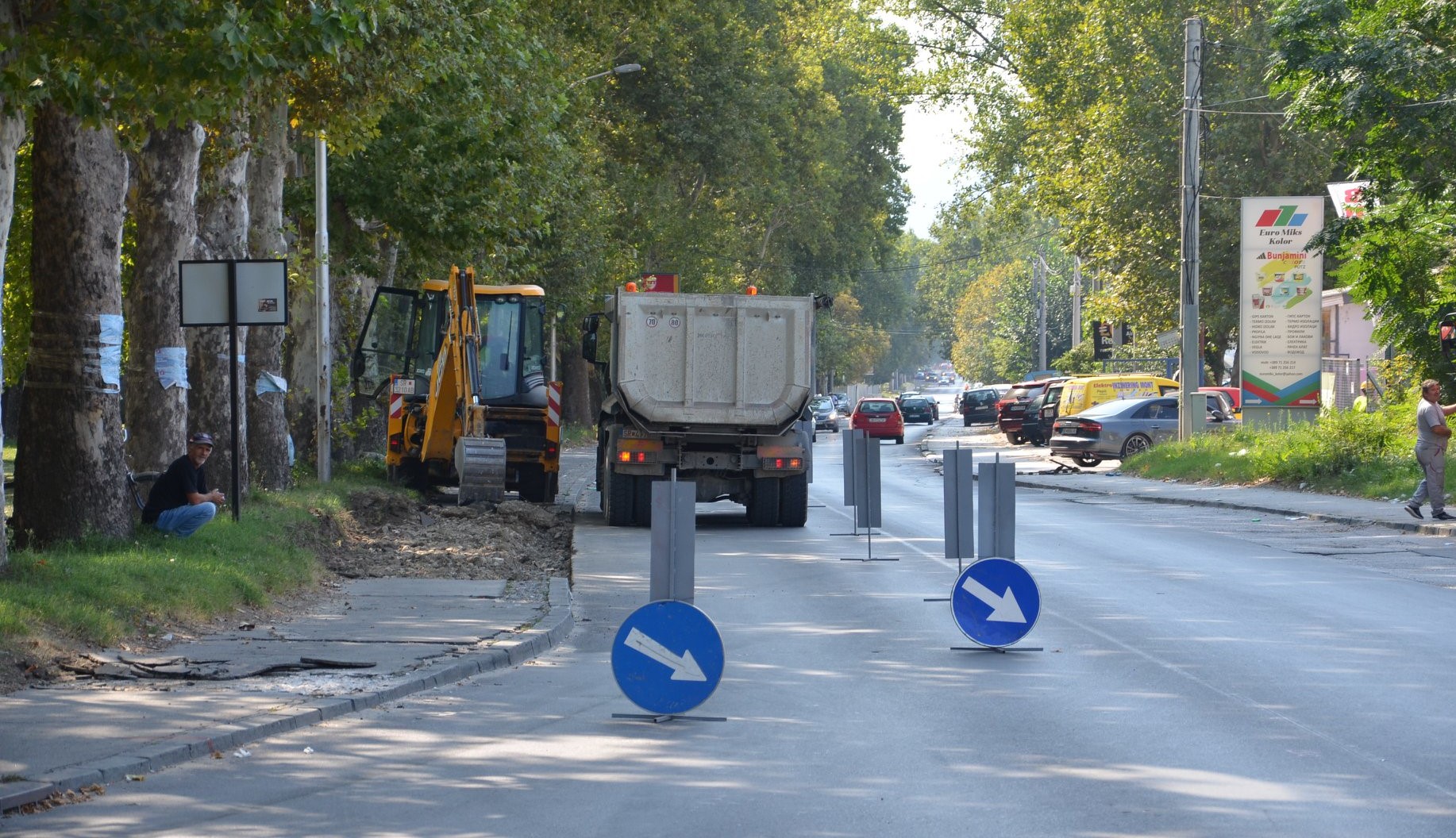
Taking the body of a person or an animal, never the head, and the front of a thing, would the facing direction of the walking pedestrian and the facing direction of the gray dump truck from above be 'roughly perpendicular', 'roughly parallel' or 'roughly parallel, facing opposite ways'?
roughly perpendicular

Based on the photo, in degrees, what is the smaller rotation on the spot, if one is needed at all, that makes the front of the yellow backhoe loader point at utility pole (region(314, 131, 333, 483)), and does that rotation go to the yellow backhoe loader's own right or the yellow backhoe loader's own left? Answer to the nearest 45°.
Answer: approximately 90° to the yellow backhoe loader's own left

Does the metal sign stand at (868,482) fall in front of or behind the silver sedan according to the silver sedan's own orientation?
behind

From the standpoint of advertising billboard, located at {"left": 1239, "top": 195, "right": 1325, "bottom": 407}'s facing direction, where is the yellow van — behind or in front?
behind

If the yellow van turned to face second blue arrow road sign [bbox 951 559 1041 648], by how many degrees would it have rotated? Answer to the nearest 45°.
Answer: approximately 135° to its right

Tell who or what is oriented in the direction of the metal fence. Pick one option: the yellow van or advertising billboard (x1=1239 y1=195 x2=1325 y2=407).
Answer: the yellow van

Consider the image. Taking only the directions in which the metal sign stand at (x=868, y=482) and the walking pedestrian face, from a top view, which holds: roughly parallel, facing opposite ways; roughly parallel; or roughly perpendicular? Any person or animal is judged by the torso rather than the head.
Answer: roughly perpendicular

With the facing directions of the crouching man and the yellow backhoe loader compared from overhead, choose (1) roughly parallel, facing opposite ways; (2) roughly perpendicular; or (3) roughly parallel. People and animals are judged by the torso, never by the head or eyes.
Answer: roughly perpendicular

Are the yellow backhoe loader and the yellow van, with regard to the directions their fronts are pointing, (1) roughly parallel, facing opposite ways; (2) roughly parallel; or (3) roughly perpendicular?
roughly perpendicular
